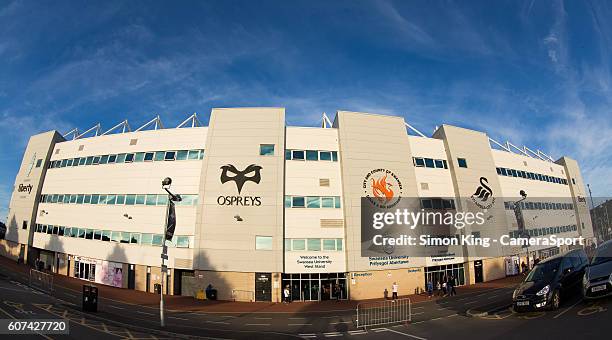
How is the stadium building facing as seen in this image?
toward the camera

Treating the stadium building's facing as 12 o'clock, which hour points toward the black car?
The black car is roughly at 11 o'clock from the stadium building.

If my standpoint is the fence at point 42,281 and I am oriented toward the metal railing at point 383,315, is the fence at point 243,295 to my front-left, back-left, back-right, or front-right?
front-left

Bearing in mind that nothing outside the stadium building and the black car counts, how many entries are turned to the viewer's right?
0

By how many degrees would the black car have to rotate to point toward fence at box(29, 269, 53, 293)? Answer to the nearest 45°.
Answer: approximately 45° to its right
